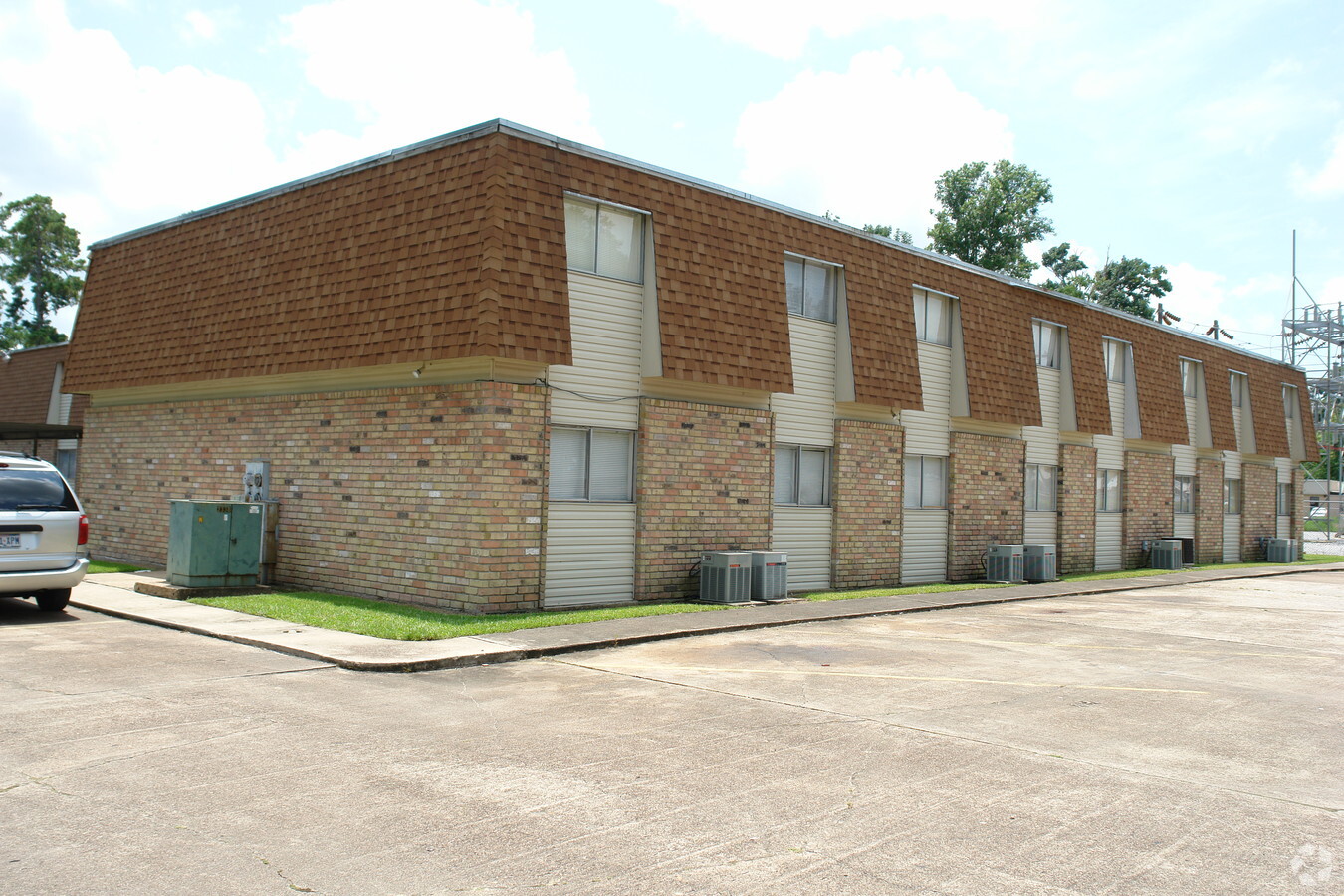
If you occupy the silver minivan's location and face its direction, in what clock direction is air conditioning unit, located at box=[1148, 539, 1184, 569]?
The air conditioning unit is roughly at 3 o'clock from the silver minivan.

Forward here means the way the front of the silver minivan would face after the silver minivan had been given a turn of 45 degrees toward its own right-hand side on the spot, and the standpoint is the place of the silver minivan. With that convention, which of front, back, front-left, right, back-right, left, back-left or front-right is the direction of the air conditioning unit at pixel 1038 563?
front-right

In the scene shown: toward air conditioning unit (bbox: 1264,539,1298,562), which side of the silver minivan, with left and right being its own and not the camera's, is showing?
right

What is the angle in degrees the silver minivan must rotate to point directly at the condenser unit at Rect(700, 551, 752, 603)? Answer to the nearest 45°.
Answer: approximately 90° to its right

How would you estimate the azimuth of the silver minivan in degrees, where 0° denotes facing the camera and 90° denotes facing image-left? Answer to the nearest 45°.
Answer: approximately 180°

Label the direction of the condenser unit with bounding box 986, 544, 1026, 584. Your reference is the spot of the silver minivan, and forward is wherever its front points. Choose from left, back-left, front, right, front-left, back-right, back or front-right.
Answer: right

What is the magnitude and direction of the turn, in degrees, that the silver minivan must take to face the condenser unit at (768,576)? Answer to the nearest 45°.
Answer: approximately 90° to its right
